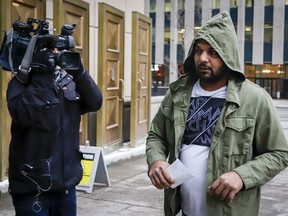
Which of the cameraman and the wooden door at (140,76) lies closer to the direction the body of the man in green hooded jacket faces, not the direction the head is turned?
the cameraman

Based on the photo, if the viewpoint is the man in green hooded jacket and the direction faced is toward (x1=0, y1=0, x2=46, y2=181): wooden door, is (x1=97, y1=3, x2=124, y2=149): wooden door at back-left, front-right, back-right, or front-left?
front-right

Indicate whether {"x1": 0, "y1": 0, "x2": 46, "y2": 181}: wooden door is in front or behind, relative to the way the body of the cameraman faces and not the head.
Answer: behind

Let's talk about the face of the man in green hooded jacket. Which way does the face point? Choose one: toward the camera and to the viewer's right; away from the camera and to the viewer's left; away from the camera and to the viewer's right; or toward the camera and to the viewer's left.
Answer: toward the camera and to the viewer's left

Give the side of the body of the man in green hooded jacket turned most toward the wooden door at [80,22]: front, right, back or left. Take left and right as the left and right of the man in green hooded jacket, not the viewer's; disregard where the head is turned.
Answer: right

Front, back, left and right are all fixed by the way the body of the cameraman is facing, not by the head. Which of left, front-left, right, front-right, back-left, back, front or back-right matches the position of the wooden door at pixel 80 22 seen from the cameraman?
back-left

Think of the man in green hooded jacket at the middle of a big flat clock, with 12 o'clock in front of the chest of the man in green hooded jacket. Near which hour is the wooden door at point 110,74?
The wooden door is roughly at 4 o'clock from the man in green hooded jacket.

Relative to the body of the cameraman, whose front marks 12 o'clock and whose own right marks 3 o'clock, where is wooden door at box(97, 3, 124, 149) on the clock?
The wooden door is roughly at 8 o'clock from the cameraman.

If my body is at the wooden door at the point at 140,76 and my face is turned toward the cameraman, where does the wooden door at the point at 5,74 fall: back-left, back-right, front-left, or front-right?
front-right

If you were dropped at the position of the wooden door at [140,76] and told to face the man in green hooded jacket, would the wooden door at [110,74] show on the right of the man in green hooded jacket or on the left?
right

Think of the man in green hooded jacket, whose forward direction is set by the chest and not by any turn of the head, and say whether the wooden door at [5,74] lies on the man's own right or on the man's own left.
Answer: on the man's own right

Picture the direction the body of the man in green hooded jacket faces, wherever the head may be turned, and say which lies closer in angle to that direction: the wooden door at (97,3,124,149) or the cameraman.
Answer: the cameraman

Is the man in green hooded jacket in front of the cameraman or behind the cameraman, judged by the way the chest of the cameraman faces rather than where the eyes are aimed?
in front

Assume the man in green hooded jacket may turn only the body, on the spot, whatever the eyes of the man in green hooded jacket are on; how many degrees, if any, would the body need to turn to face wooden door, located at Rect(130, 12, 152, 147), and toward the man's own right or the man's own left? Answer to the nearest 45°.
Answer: approximately 135° to the man's own right

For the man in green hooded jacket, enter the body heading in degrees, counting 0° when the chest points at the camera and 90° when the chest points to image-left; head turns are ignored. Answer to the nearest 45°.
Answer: approximately 45°

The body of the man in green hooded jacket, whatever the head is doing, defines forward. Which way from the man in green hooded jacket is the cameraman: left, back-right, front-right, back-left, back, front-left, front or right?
front-right
